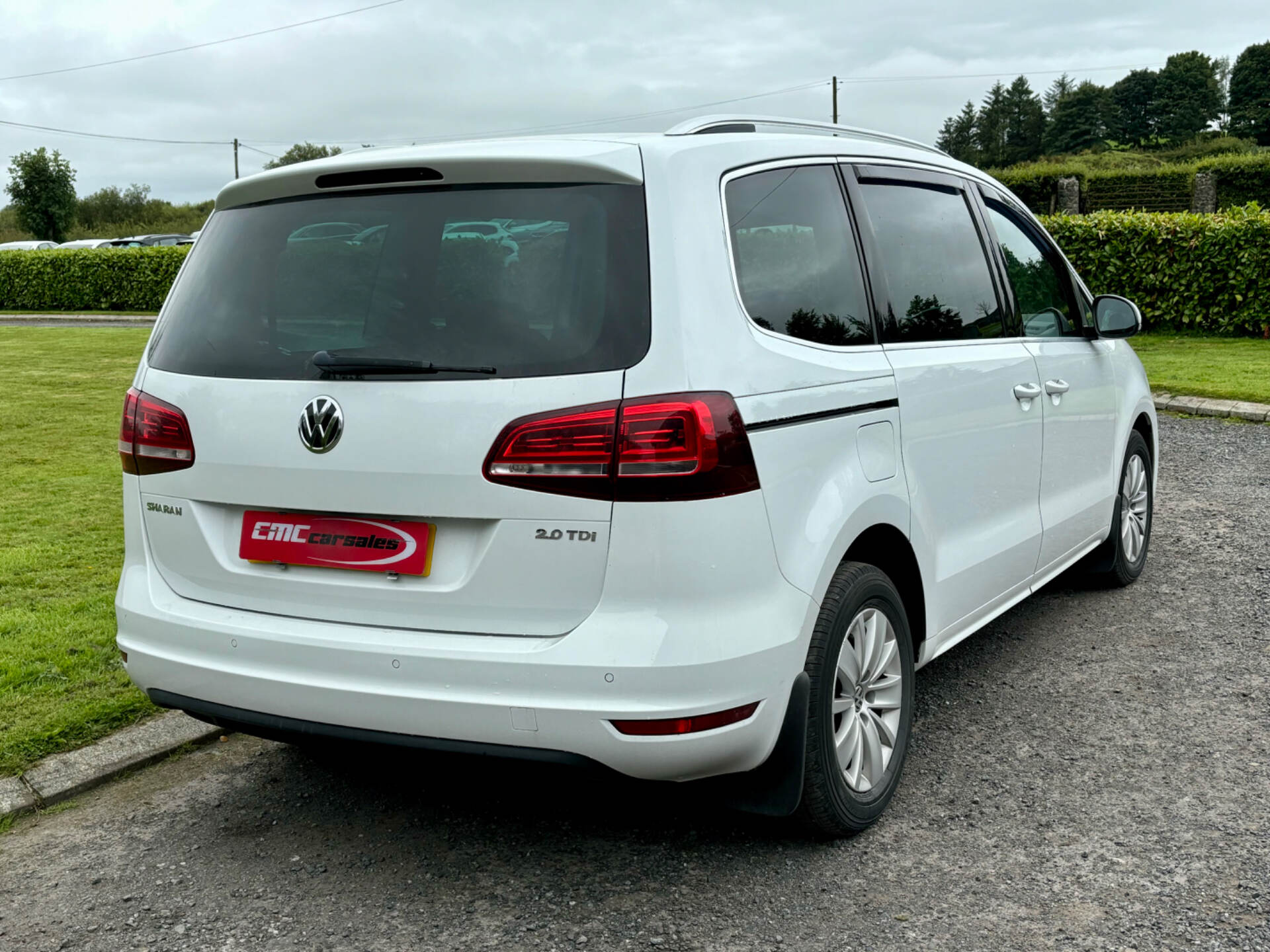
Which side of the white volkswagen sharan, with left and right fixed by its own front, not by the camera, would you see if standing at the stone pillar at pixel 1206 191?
front

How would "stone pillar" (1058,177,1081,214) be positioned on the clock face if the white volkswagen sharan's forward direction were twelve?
The stone pillar is roughly at 11 o'clock from the white volkswagen sharan.

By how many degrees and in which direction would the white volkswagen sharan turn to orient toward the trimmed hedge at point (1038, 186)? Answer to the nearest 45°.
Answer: approximately 45° to its left

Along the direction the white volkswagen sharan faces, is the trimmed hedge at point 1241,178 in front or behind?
in front

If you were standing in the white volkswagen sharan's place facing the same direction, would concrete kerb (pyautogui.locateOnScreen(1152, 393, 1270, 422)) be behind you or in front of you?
in front

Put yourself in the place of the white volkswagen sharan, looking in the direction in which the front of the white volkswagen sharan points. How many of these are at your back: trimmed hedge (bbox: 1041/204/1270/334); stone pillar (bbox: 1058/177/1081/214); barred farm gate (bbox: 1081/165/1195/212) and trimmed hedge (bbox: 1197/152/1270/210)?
0

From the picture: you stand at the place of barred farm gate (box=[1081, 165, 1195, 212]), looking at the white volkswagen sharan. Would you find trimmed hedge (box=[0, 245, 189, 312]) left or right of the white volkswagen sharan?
right

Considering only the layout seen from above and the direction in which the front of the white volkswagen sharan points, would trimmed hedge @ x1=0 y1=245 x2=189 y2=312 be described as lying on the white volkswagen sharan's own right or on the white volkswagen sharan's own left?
on the white volkswagen sharan's own left

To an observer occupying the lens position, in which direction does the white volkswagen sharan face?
facing away from the viewer and to the right of the viewer

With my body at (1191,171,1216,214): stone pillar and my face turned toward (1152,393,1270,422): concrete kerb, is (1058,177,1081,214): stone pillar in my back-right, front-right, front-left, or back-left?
back-right

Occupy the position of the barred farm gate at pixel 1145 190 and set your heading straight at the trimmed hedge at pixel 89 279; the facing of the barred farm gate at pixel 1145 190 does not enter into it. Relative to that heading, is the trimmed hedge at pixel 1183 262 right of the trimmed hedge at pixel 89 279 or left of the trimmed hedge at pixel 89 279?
left
